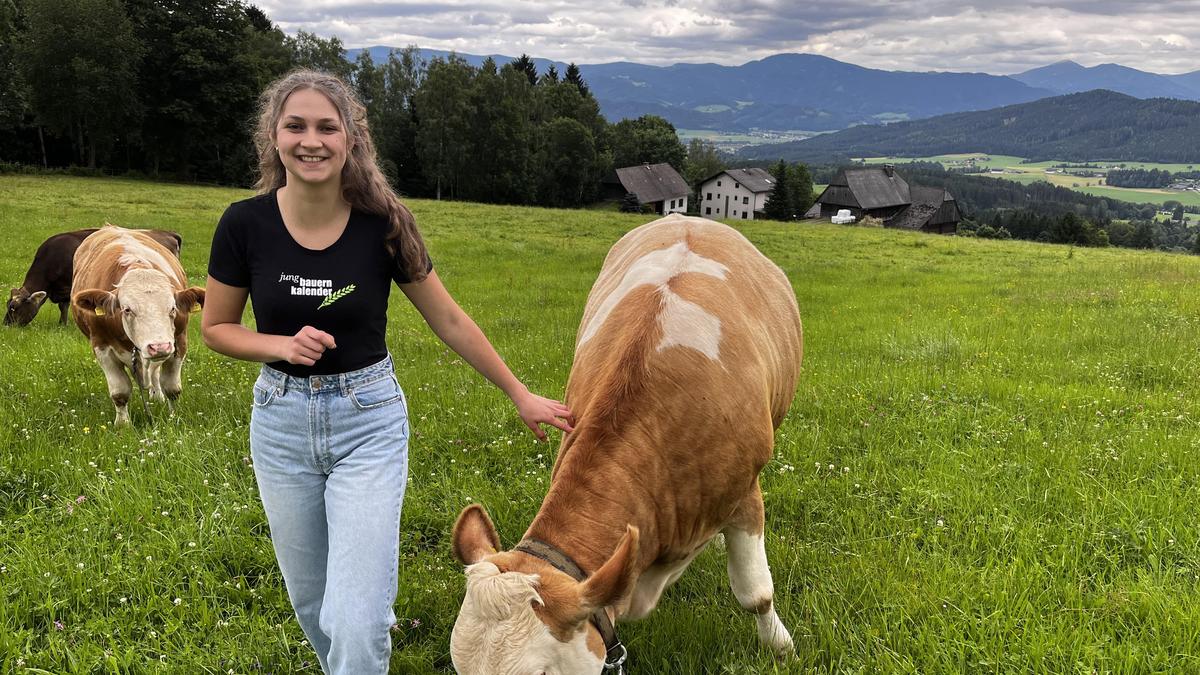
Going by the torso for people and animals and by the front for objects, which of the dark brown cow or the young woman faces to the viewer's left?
the dark brown cow

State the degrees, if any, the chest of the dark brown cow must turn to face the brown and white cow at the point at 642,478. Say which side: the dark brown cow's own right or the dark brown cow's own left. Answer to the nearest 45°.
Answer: approximately 90° to the dark brown cow's own left

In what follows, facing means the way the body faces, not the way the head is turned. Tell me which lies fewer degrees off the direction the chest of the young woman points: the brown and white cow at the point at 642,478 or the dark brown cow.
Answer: the brown and white cow

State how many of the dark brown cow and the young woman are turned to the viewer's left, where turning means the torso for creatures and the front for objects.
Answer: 1

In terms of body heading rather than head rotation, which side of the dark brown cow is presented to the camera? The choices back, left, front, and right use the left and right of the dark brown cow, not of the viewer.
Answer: left

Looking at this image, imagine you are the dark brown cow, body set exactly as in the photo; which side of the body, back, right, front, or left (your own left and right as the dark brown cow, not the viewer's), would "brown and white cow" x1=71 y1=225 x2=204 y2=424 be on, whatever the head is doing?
left

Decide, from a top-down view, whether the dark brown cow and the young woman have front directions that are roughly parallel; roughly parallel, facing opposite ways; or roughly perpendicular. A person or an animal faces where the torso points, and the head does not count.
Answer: roughly perpendicular

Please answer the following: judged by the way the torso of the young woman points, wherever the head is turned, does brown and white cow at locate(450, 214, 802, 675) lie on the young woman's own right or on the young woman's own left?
on the young woman's own left

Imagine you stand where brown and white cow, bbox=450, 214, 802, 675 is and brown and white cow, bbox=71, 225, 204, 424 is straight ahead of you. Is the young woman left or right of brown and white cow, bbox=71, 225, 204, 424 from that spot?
left

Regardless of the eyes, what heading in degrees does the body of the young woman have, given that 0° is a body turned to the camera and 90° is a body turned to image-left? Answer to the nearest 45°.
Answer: approximately 0°

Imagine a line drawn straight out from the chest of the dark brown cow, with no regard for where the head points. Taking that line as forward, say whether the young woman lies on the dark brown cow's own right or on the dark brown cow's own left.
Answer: on the dark brown cow's own left

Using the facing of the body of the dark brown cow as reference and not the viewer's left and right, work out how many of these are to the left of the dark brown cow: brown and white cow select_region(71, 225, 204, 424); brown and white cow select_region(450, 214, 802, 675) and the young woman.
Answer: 3
